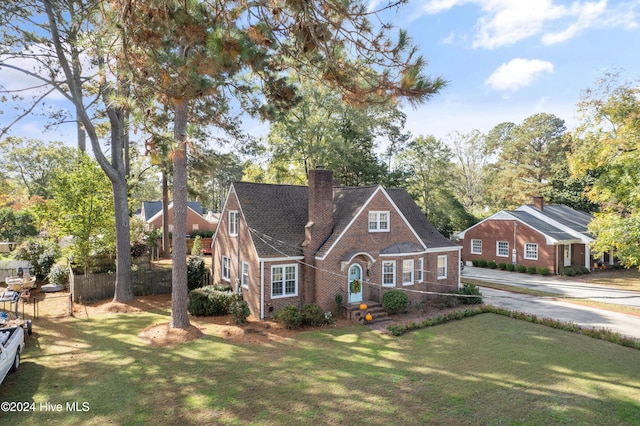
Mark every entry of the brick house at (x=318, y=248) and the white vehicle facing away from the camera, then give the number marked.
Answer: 0

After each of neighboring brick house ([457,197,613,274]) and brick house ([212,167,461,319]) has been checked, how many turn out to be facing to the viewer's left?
0

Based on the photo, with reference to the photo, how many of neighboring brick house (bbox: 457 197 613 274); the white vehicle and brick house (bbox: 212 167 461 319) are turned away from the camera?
0

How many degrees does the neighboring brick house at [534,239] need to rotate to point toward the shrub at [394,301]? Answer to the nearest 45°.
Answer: approximately 45° to its right

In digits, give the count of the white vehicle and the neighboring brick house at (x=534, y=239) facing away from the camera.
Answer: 0

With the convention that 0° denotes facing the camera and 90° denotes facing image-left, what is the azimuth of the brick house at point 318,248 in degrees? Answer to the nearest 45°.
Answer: approximately 315°

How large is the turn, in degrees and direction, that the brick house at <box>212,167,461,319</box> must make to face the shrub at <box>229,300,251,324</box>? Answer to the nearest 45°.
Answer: approximately 90° to its right

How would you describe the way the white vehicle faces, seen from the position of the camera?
facing the viewer and to the left of the viewer
